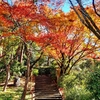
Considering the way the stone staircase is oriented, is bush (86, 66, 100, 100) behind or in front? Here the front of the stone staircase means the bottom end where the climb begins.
in front

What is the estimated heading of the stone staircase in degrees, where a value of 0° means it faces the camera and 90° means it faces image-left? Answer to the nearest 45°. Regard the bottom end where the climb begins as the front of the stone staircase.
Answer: approximately 0°
